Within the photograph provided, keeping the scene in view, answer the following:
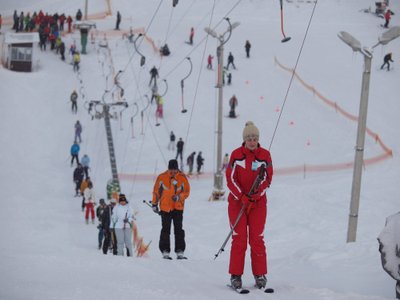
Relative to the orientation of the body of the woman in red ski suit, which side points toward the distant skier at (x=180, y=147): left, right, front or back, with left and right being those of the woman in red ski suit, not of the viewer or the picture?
back

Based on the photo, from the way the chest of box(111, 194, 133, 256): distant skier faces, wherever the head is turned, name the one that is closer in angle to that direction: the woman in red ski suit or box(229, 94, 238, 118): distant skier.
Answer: the woman in red ski suit

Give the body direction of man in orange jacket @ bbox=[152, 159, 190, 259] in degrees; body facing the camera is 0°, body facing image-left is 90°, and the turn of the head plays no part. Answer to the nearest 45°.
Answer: approximately 0°

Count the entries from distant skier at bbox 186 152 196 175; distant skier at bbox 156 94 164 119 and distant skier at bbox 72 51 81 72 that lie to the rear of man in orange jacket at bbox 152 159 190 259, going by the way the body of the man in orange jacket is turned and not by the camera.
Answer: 3

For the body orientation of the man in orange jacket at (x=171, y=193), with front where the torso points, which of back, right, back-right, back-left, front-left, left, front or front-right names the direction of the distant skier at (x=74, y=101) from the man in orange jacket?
back

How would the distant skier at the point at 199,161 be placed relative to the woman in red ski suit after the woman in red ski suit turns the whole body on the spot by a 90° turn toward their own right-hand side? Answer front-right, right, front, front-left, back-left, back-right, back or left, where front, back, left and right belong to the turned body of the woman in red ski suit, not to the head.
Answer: right

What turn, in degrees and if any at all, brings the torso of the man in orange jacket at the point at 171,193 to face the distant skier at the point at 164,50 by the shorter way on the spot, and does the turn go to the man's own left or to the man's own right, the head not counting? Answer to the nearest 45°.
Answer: approximately 180°

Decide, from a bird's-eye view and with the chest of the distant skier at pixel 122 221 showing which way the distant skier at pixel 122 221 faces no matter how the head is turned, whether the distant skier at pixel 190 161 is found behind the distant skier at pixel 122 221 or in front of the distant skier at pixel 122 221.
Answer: behind

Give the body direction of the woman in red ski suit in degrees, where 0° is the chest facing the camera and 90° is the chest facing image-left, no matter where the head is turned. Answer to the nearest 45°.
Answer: approximately 0°

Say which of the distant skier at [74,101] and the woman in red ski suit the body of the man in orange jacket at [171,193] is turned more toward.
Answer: the woman in red ski suit

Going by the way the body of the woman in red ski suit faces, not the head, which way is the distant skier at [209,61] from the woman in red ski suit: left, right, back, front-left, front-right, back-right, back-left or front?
back
